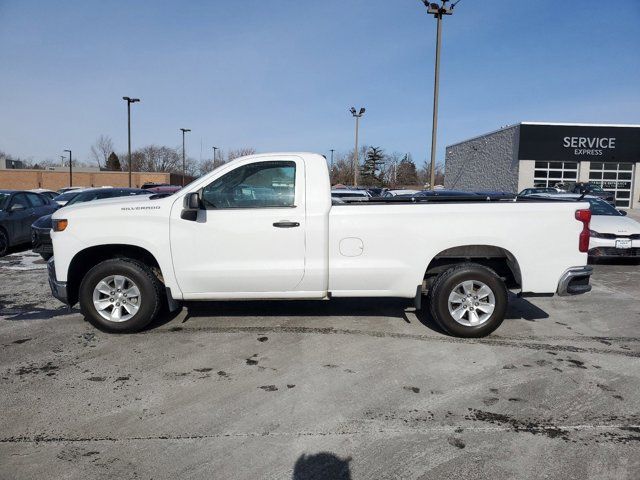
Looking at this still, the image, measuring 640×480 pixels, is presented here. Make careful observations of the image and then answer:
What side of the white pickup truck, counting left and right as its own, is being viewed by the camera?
left

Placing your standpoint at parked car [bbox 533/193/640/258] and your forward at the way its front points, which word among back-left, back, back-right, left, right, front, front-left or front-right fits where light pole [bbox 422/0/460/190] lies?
back

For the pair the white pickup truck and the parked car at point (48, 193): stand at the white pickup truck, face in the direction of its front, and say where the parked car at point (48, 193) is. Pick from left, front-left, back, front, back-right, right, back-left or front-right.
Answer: front-right

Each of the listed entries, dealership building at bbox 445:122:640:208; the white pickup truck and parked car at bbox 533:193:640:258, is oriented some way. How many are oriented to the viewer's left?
1

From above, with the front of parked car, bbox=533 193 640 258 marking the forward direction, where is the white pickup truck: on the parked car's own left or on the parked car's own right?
on the parked car's own right

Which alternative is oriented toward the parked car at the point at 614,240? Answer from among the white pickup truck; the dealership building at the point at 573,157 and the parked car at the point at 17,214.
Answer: the dealership building

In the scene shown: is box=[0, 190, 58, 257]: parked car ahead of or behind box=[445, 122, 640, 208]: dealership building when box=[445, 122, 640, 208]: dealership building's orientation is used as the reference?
ahead

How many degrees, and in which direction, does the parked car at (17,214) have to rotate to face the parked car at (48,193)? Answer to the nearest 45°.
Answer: approximately 135° to its right

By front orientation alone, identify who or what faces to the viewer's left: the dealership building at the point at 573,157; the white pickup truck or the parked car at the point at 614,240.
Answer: the white pickup truck

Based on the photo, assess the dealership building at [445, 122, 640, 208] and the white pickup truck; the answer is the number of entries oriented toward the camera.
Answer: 1

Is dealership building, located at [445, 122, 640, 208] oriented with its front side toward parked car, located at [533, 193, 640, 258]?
yes

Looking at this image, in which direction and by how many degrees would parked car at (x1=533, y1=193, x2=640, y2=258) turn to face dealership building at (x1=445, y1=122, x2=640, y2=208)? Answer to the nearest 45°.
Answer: approximately 135° to its left

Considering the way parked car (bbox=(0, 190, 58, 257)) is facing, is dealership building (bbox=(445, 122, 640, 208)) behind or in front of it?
behind
